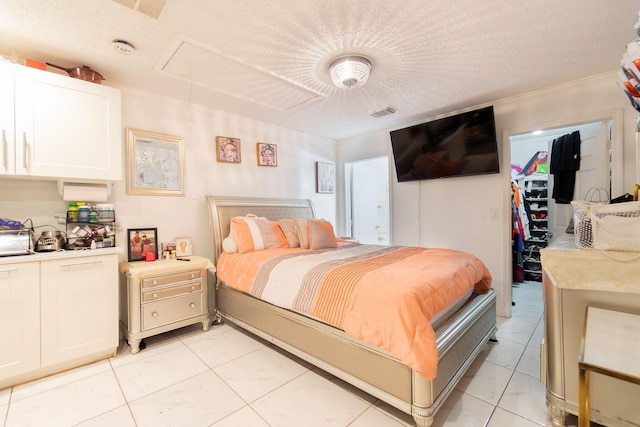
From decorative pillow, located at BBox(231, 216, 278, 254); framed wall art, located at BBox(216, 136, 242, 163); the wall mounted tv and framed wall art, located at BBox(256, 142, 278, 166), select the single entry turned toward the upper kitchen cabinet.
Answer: the wall mounted tv

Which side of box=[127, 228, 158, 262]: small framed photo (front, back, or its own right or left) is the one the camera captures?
front

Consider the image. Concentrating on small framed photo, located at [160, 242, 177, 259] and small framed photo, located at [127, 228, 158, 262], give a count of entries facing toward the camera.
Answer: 2

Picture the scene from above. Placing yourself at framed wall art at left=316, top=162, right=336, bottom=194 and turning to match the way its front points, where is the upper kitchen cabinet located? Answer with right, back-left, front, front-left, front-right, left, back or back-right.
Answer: right

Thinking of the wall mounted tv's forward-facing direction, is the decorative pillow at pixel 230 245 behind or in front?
in front

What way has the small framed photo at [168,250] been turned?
toward the camera

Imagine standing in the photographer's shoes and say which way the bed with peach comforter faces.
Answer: facing the viewer and to the right of the viewer

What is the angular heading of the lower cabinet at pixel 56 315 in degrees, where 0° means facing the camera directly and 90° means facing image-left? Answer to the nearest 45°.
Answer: approximately 315°

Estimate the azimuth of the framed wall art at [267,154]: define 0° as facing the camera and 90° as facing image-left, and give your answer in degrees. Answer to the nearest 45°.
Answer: approximately 315°

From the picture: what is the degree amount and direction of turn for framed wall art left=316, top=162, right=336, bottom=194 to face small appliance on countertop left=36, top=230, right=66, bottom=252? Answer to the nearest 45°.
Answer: approximately 90° to its right

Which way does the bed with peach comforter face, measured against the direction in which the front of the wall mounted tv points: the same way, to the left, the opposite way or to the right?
to the left

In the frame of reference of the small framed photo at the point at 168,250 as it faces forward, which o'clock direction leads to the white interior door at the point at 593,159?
The white interior door is roughly at 10 o'clock from the small framed photo.

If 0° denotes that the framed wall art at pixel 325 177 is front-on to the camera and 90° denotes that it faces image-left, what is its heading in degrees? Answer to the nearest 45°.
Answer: approximately 315°

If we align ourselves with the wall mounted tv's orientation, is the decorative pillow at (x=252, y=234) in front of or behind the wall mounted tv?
in front
